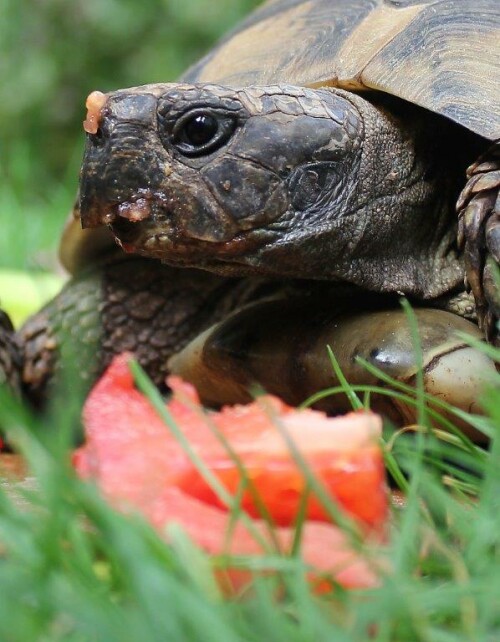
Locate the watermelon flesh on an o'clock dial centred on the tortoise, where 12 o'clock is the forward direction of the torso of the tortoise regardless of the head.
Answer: The watermelon flesh is roughly at 11 o'clock from the tortoise.

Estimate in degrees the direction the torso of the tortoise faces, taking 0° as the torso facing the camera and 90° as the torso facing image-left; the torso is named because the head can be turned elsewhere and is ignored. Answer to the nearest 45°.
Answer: approximately 45°
